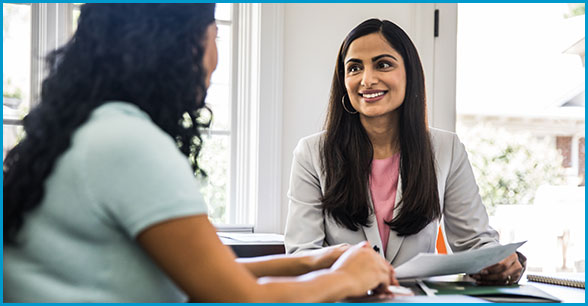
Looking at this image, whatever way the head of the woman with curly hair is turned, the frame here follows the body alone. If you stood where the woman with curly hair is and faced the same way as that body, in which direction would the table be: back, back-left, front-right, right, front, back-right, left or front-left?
front-left

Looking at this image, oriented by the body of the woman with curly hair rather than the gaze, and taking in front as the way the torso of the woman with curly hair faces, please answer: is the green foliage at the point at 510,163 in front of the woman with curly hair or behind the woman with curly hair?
in front

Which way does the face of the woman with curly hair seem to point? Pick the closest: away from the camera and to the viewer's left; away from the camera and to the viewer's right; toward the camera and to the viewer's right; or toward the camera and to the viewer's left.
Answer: away from the camera and to the viewer's right

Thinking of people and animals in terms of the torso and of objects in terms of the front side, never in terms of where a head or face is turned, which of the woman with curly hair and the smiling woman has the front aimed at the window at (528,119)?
the woman with curly hair

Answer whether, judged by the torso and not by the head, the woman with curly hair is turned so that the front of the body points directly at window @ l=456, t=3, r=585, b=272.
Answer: yes

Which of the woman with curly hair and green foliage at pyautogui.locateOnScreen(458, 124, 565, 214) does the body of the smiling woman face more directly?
the woman with curly hair

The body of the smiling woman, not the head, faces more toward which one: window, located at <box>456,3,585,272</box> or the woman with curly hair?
the woman with curly hair

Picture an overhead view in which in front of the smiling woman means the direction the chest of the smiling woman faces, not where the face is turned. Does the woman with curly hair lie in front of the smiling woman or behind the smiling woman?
in front

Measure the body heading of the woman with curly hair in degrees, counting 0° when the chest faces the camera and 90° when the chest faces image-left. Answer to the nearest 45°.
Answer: approximately 225°

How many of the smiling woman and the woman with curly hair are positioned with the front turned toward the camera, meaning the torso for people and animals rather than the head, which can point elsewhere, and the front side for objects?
1

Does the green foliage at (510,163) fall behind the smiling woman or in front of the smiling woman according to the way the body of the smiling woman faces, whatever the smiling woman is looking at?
behind

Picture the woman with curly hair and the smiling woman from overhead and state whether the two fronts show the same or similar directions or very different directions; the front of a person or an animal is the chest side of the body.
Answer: very different directions
